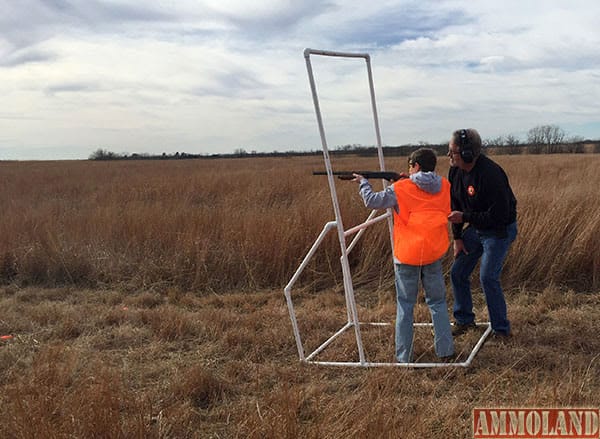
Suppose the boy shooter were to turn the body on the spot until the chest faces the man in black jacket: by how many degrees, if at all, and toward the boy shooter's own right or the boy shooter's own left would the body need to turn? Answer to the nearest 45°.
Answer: approximately 90° to the boy shooter's own right

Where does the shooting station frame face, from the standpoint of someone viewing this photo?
facing to the left of the viewer

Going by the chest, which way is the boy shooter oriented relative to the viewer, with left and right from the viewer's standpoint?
facing away from the viewer and to the left of the viewer
